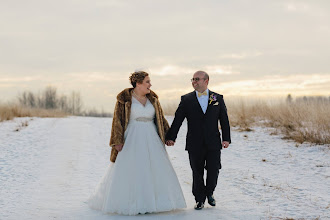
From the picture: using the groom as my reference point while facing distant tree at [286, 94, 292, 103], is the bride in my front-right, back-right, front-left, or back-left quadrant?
back-left

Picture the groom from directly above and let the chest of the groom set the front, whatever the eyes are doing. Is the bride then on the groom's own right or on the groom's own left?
on the groom's own right

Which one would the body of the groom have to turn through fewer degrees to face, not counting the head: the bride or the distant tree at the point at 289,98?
the bride

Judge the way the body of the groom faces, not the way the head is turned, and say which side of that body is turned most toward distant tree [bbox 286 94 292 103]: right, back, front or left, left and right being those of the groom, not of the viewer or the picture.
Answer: back

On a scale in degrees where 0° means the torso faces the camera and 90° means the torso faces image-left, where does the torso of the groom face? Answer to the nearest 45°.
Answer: approximately 0°
